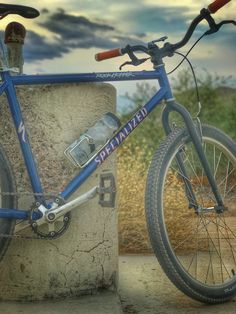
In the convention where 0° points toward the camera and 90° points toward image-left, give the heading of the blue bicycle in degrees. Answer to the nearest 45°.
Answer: approximately 270°
